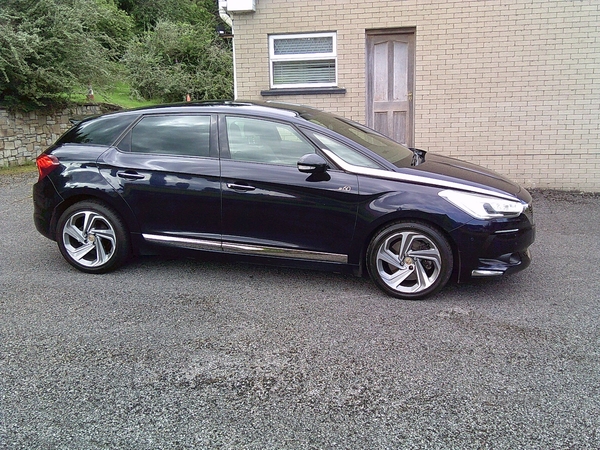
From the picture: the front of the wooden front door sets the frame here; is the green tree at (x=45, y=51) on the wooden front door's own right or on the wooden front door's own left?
on the wooden front door's own right

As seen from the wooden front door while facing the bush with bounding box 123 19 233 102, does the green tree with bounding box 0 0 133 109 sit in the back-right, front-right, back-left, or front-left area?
front-left

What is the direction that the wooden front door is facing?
toward the camera

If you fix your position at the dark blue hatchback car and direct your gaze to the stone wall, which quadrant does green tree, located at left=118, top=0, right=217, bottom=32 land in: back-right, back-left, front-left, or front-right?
front-right

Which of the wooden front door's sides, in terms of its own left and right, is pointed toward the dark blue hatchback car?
front

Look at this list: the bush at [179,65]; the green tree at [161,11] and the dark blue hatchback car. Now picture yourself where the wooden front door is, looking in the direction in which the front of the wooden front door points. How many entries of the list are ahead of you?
1

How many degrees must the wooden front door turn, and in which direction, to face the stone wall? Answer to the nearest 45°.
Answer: approximately 90° to its right

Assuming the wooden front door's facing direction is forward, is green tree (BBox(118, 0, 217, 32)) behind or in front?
behind

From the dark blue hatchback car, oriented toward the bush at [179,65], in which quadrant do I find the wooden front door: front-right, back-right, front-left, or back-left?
front-right
